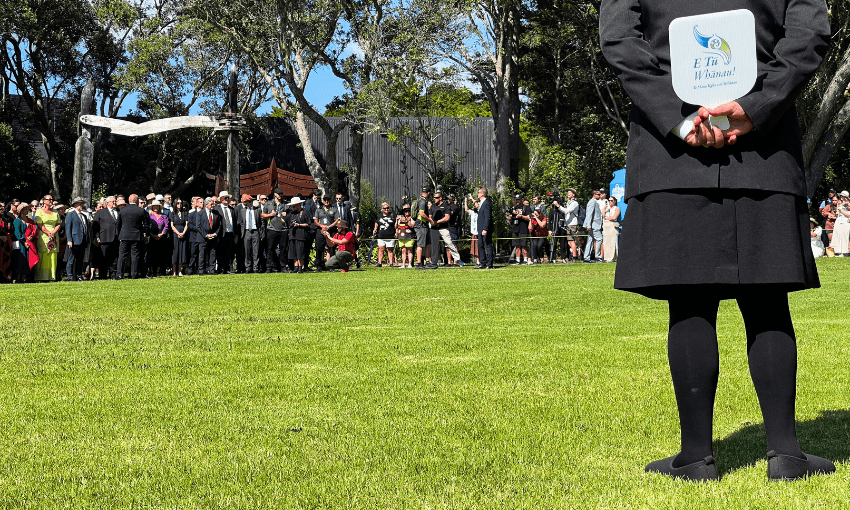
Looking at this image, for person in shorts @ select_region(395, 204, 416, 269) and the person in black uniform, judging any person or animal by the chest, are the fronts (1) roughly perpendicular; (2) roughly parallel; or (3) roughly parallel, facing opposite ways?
roughly parallel, facing opposite ways

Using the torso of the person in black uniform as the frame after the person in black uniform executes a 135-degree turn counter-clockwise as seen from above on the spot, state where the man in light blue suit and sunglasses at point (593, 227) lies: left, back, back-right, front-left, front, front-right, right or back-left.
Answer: back-right

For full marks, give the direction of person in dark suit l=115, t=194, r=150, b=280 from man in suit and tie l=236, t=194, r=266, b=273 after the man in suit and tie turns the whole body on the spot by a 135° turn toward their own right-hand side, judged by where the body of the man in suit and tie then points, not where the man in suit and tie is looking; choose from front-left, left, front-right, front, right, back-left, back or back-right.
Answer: left

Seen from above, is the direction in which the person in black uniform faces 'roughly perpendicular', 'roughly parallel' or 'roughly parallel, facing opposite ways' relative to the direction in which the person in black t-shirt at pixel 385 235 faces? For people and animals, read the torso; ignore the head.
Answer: roughly parallel, facing opposite ways

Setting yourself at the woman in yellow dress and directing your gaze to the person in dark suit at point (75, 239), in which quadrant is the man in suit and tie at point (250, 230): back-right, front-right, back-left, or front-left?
front-left

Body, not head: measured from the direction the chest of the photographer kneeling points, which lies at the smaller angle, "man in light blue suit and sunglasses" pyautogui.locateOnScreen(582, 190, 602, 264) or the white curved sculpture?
the white curved sculpture

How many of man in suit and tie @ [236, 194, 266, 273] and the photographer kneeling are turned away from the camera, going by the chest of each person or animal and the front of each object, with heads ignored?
0

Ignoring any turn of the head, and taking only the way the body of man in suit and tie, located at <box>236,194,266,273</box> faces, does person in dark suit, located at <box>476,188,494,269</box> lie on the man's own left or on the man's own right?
on the man's own left

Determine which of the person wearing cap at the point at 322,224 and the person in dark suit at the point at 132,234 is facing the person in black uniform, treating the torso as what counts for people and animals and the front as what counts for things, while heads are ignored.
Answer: the person wearing cap

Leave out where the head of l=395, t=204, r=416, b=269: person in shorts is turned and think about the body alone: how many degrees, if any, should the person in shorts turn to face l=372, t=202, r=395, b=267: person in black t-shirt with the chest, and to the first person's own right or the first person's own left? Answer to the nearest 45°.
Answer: approximately 135° to the first person's own right

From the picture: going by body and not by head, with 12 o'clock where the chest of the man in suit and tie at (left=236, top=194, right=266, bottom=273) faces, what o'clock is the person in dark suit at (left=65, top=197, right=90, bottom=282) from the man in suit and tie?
The person in dark suit is roughly at 2 o'clock from the man in suit and tie.

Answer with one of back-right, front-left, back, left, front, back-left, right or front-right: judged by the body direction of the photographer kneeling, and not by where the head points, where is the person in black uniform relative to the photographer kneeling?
left

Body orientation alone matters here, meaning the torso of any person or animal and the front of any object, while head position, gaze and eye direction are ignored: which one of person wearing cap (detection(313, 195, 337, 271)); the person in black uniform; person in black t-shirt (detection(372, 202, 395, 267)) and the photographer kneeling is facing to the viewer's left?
the photographer kneeling

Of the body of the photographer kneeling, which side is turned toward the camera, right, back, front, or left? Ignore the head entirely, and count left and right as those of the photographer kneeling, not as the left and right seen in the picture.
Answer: left

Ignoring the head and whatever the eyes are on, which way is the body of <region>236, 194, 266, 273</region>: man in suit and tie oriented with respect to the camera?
toward the camera

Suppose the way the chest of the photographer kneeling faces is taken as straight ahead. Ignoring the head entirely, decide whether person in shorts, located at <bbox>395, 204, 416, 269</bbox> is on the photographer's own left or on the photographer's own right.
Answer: on the photographer's own right
